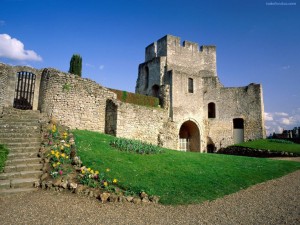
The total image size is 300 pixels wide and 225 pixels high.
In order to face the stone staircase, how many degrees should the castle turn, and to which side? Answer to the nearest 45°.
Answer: approximately 45° to its right

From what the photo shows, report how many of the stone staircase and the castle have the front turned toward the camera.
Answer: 2

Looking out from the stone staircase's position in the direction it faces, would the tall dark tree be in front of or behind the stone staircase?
behind

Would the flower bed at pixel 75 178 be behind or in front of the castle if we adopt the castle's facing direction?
in front

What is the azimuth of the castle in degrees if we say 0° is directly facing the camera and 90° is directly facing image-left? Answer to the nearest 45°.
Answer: approximately 0°

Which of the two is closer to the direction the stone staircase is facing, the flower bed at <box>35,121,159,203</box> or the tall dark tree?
the flower bed

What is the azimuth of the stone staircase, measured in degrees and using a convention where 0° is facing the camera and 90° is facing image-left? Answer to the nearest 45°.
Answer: approximately 0°

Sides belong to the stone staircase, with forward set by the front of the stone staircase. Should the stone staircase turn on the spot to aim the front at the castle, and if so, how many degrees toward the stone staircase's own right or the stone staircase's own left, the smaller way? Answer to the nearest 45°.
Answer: approximately 135° to the stone staircase's own left
